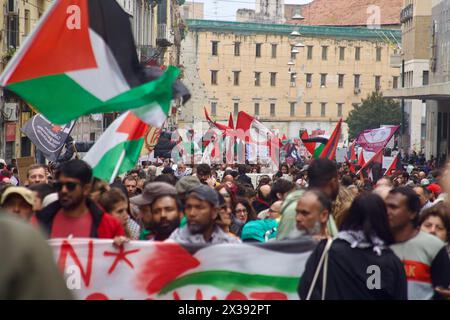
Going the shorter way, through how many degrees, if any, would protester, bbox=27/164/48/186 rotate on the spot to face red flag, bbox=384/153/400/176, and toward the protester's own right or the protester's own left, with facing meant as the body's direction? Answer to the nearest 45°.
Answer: approximately 135° to the protester's own left

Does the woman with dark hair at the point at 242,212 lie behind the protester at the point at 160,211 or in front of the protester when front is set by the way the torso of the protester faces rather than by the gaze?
behind

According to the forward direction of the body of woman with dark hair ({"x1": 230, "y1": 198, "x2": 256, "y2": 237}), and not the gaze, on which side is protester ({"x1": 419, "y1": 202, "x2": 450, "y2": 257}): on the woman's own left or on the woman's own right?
on the woman's own left

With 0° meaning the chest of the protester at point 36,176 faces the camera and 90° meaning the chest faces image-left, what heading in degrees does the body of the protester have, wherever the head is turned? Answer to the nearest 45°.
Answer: approximately 0°

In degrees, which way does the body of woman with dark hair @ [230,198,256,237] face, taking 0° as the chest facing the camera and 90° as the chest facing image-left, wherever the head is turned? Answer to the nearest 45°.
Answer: approximately 45°

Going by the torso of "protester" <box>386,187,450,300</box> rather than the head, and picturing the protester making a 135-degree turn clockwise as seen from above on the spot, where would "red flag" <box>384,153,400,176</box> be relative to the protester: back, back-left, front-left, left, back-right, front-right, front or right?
front

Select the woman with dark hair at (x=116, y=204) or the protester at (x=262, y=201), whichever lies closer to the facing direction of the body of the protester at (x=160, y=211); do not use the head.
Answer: the woman with dark hair

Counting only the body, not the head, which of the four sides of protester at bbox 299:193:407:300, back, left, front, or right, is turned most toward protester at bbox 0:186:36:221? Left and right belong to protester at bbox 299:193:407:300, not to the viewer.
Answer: left

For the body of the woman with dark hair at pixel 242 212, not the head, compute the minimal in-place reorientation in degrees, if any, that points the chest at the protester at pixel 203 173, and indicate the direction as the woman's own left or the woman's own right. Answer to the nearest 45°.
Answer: approximately 135° to the woman's own right
